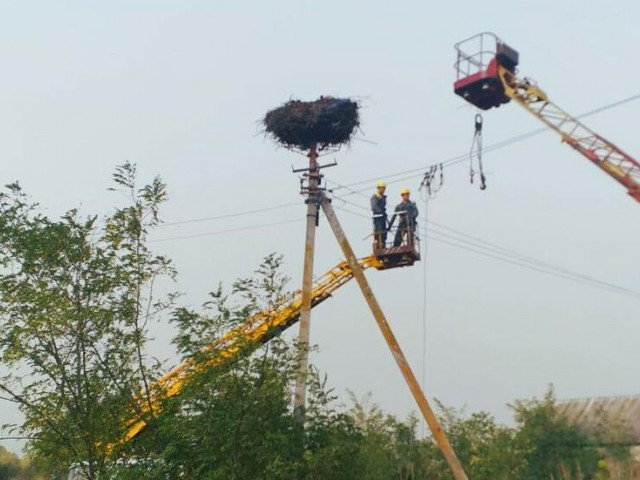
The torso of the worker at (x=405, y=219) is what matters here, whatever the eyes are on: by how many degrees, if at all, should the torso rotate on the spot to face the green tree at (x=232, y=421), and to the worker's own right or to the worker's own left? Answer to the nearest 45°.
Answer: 0° — they already face it

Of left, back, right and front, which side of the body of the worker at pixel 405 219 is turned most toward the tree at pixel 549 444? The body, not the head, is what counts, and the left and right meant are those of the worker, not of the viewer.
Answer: back

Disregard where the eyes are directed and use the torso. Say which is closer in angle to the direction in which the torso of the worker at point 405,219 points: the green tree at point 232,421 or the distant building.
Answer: the green tree

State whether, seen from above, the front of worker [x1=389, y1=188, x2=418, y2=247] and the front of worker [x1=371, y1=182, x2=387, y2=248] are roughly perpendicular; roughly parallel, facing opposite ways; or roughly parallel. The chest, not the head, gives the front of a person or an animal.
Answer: roughly perpendicular

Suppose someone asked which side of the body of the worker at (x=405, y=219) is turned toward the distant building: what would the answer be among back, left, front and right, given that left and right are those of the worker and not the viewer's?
back

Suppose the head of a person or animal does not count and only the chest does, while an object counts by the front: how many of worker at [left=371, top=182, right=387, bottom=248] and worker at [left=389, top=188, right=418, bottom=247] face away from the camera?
0

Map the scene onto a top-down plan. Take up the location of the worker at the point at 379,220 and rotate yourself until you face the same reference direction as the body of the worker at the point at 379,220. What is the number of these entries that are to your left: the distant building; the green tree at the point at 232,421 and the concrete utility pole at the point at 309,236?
1

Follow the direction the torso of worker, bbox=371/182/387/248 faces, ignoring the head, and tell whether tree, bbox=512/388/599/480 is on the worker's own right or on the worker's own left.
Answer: on the worker's own left
